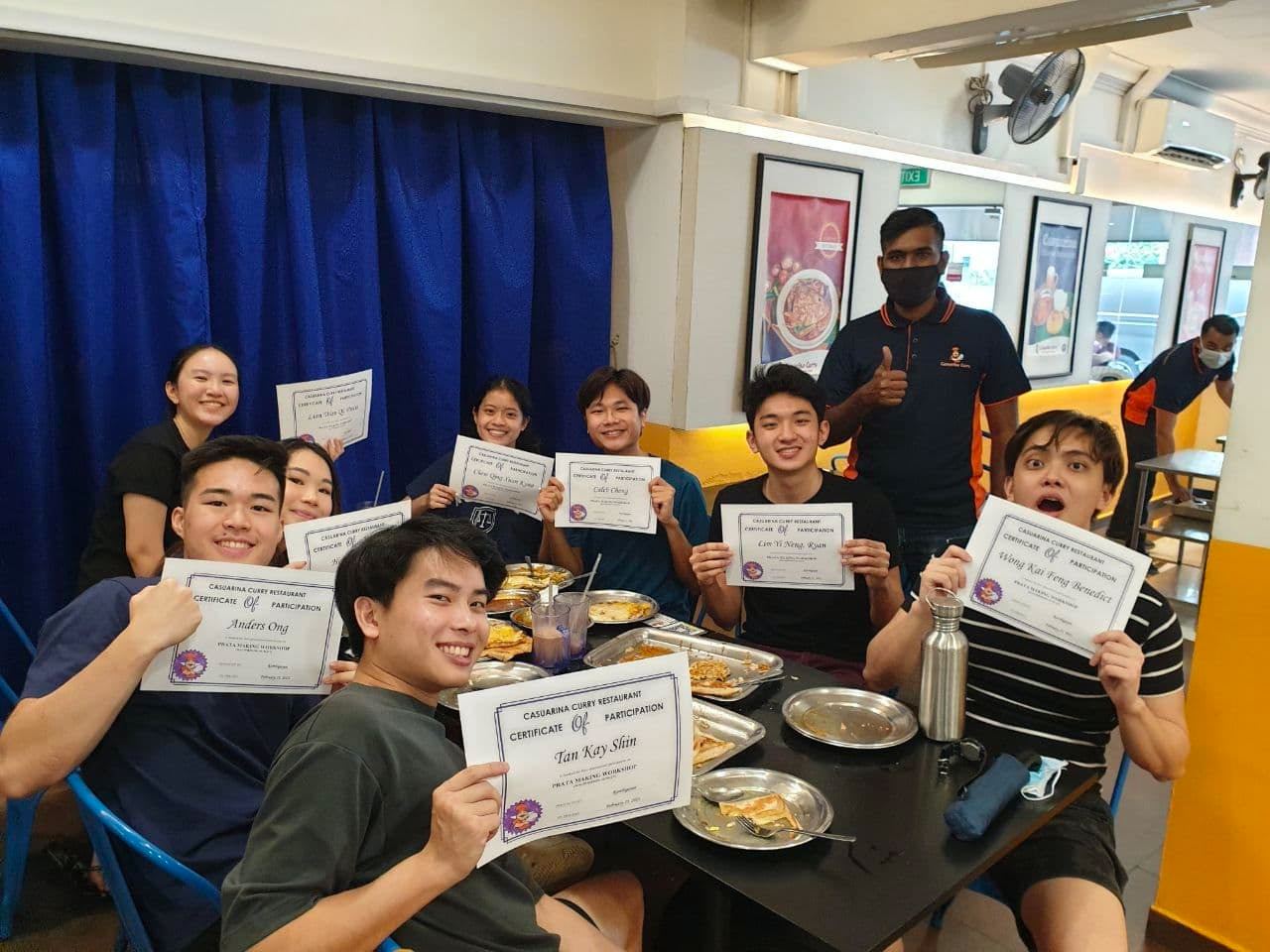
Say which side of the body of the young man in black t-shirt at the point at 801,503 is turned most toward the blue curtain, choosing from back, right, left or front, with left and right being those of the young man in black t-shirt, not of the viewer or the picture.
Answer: right

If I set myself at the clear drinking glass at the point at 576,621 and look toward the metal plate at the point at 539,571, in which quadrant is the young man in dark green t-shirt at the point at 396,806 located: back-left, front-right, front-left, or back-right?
back-left

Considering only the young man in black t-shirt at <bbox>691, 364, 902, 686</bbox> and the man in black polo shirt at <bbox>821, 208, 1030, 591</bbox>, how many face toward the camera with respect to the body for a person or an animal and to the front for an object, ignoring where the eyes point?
2

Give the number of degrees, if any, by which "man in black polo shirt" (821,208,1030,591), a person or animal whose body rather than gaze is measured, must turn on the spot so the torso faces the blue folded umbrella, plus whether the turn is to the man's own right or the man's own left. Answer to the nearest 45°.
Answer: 0° — they already face it

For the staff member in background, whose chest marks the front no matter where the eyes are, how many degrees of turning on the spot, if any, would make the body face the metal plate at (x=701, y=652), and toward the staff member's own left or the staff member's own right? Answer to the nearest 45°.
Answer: approximately 45° to the staff member's own right

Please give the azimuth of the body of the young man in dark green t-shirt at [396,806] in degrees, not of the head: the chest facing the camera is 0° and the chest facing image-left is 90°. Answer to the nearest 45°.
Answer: approximately 270°

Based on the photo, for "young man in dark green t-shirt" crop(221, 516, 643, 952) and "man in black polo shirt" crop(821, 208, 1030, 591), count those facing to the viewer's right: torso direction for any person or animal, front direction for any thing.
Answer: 1

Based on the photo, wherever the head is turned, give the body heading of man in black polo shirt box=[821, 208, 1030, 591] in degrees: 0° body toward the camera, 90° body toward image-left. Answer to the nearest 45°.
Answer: approximately 0°
